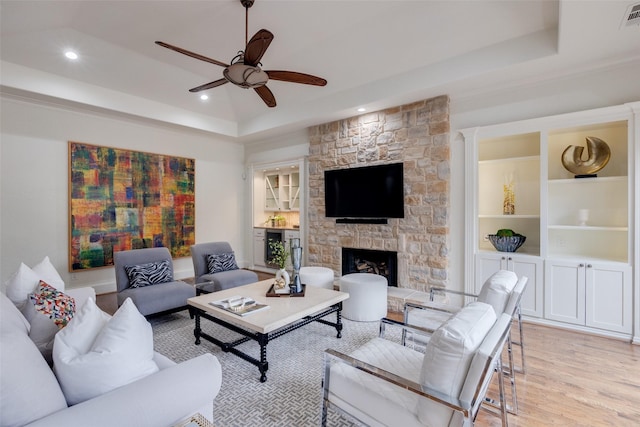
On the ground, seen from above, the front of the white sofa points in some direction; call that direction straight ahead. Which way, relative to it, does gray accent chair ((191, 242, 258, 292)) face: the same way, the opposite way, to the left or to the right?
to the right

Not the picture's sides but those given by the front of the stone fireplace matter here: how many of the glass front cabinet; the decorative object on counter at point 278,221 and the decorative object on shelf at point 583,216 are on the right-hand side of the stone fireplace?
2

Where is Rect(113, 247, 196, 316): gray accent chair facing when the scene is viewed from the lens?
facing the viewer and to the right of the viewer

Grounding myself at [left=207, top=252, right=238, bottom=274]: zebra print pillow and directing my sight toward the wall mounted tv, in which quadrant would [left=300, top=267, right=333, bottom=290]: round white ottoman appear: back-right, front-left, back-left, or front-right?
front-right

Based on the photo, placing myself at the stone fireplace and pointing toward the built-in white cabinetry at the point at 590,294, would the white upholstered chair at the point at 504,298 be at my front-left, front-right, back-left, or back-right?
front-right

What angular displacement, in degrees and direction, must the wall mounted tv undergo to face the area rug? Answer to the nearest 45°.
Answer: approximately 45° to its left

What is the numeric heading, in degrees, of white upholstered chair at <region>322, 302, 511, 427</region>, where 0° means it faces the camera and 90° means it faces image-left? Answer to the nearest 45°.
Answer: approximately 135°

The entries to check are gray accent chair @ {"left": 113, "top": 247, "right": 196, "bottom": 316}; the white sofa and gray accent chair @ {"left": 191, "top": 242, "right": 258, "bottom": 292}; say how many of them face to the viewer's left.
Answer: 0

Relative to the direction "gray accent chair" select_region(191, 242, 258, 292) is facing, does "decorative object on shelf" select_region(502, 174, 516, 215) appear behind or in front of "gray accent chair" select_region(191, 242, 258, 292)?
in front

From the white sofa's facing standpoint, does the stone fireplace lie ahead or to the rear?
ahead

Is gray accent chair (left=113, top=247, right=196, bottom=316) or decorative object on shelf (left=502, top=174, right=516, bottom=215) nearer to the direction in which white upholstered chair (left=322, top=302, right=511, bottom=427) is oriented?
the gray accent chair

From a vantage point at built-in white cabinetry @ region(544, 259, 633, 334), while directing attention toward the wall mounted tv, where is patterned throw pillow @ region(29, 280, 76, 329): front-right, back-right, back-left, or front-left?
front-left

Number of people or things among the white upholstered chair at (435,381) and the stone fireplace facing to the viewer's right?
0

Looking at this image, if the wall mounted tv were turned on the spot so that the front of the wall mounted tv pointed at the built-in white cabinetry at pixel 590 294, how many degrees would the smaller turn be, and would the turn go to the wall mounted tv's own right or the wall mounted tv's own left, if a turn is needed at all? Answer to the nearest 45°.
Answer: approximately 90° to the wall mounted tv's own left

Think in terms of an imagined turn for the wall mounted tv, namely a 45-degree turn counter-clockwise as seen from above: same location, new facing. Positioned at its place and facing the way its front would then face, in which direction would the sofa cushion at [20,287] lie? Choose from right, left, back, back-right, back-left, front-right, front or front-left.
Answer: front-right

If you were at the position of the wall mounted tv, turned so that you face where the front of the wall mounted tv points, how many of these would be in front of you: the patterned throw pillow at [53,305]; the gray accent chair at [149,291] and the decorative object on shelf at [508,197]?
2

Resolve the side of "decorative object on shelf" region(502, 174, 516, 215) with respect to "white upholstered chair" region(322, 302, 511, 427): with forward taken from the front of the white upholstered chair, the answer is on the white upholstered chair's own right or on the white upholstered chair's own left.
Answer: on the white upholstered chair's own right

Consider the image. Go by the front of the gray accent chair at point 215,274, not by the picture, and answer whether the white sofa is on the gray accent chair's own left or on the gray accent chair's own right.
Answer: on the gray accent chair's own right

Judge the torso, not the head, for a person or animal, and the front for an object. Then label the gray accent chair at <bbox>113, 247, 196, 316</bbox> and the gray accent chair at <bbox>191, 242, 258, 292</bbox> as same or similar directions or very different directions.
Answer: same or similar directions
